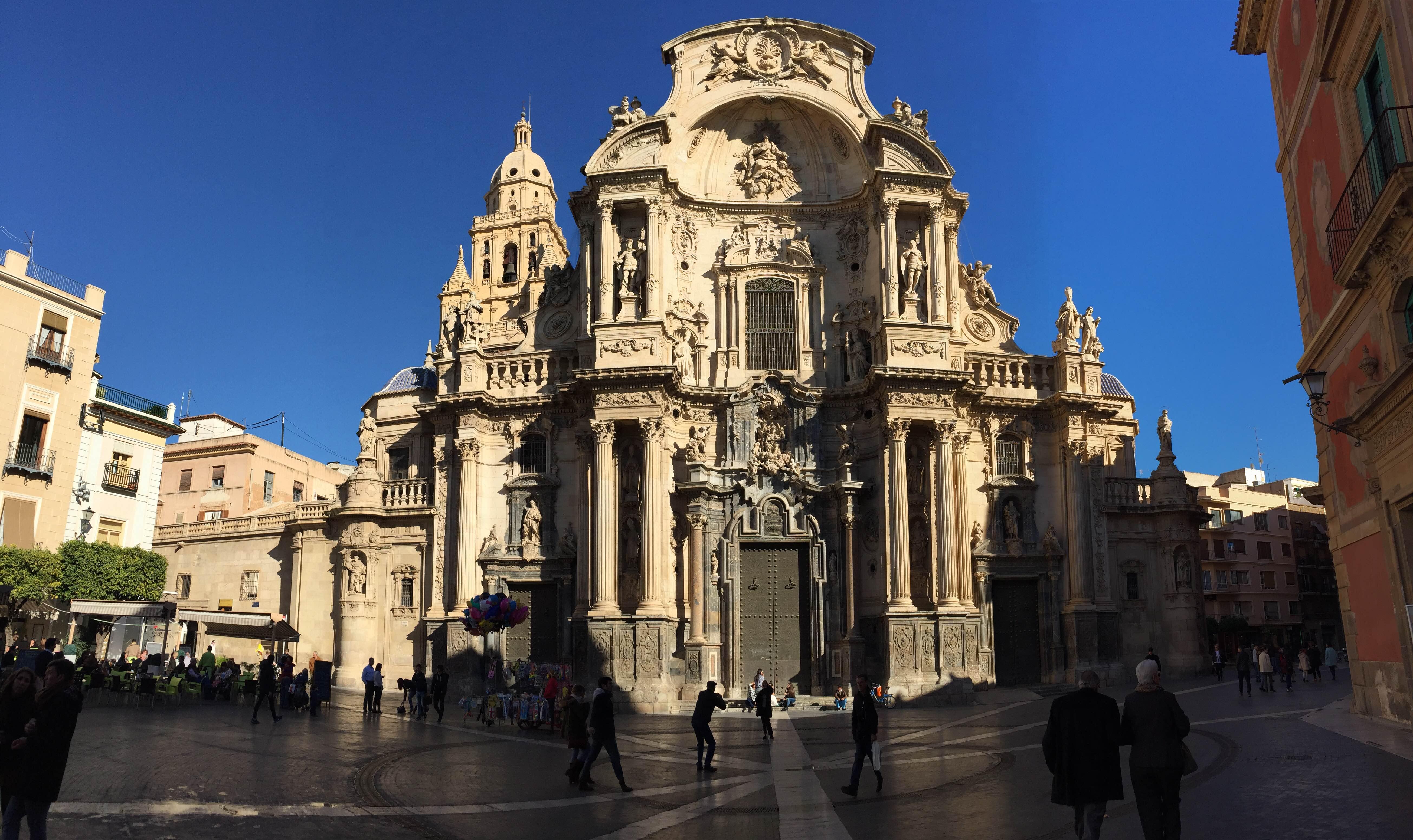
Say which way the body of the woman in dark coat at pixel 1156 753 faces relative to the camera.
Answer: away from the camera

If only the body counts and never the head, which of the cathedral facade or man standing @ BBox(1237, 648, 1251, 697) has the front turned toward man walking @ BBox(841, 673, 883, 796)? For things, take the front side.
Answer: the cathedral facade

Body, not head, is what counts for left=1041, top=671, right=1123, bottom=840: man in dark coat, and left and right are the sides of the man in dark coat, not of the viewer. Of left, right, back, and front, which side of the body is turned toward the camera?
back

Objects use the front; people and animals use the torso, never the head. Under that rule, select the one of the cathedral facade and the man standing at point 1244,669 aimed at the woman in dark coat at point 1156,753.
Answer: the cathedral facade
